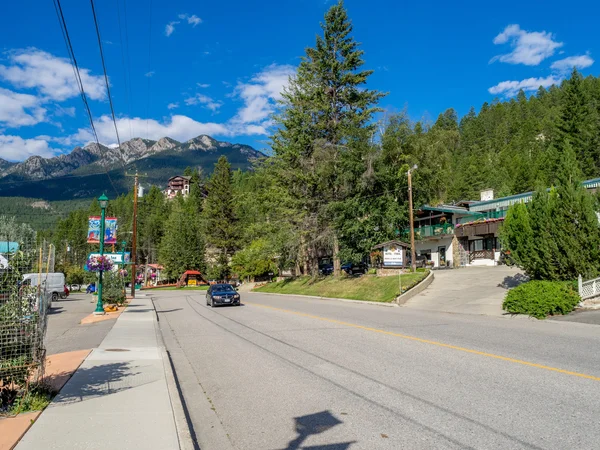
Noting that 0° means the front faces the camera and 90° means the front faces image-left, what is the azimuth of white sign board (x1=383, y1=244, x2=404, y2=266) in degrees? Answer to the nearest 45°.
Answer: approximately 0°

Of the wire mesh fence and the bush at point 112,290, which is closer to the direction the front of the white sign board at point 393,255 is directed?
the wire mesh fence

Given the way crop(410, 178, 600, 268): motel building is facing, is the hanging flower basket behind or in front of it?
in front

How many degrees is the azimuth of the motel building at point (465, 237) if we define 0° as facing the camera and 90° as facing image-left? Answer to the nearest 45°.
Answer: approximately 45°

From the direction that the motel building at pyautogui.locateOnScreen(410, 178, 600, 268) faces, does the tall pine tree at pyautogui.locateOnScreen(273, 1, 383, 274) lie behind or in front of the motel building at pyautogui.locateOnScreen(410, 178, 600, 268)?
in front

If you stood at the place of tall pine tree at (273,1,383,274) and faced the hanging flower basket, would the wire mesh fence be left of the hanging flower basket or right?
left

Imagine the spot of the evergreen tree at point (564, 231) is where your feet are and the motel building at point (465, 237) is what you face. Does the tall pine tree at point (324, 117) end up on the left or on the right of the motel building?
left

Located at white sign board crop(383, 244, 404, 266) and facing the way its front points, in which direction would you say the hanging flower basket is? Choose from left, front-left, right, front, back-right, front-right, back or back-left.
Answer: front-right

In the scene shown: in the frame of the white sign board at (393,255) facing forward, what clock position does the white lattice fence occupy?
The white lattice fence is roughly at 11 o'clock from the white sign board.

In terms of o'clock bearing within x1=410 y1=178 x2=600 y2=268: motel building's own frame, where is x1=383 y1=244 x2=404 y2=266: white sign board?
The white sign board is roughly at 11 o'clock from the motel building.
